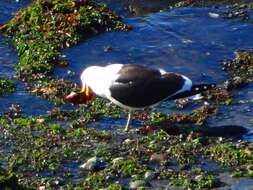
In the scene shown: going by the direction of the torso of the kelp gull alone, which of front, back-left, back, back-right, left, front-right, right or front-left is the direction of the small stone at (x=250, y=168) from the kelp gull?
back-left

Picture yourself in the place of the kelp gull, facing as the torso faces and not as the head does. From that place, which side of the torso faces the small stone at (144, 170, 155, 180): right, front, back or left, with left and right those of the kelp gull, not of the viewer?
left

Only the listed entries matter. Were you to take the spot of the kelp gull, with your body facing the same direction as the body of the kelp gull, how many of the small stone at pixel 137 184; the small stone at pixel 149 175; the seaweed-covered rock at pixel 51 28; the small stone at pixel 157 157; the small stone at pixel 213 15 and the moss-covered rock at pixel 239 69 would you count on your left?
3

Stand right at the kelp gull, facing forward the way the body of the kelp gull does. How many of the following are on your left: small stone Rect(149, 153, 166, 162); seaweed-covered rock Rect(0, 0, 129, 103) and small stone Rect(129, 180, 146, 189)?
2

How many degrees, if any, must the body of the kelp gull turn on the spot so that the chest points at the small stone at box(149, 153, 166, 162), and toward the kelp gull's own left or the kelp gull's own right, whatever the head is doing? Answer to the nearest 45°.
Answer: approximately 90° to the kelp gull's own left

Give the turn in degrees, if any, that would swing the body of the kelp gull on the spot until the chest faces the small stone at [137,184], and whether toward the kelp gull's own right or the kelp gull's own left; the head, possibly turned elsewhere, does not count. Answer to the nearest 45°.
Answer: approximately 90° to the kelp gull's own left

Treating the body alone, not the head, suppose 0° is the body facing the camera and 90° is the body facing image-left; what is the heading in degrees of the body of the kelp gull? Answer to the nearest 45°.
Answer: approximately 90°

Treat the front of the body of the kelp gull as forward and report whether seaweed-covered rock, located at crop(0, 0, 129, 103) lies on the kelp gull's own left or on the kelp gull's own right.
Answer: on the kelp gull's own right
